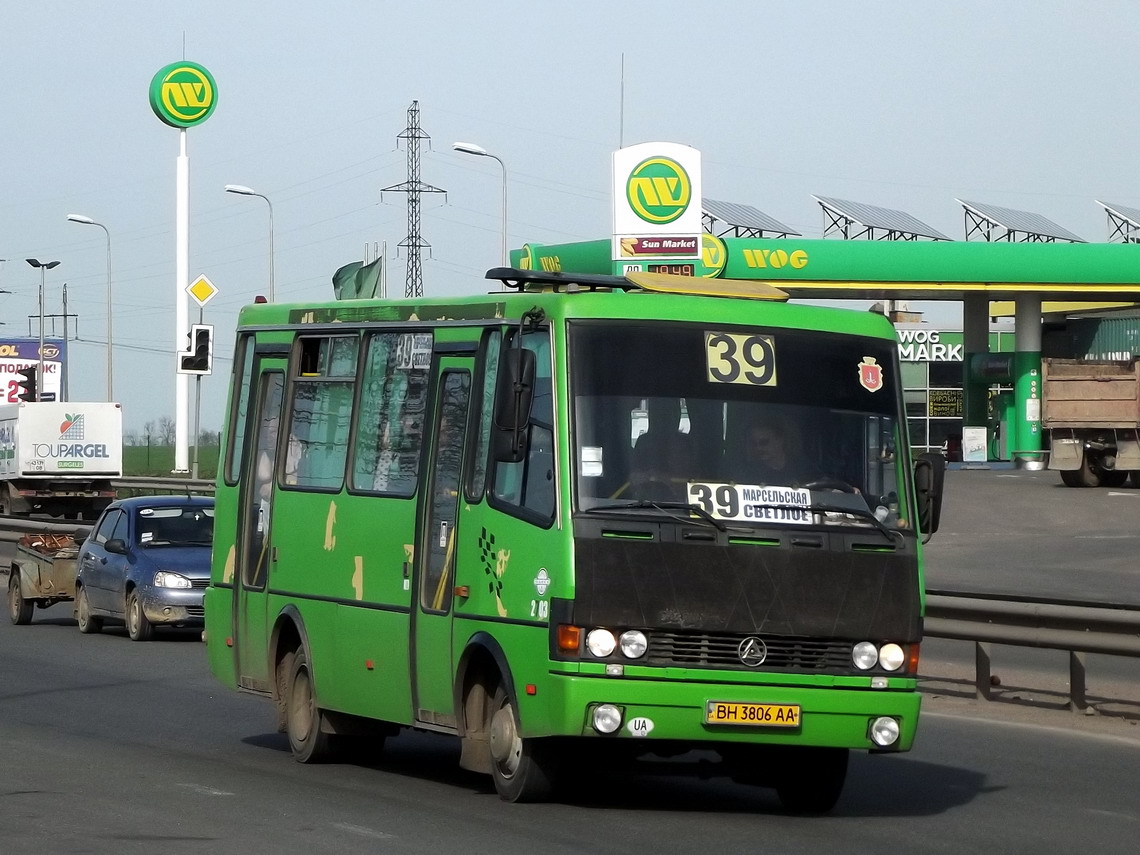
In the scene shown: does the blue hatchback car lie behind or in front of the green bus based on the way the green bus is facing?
behind

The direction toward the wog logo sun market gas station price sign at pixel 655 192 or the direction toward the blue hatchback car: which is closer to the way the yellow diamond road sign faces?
the blue hatchback car

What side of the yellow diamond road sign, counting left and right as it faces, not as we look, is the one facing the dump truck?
left

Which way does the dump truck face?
away from the camera

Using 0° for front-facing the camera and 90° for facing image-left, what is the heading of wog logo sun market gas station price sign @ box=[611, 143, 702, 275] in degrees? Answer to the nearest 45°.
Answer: approximately 0°

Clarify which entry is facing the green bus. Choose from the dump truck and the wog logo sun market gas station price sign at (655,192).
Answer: the wog logo sun market gas station price sign

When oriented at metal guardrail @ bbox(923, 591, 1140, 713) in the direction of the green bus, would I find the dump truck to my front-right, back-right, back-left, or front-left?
back-right

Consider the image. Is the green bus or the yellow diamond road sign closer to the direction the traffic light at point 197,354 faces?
the green bus
